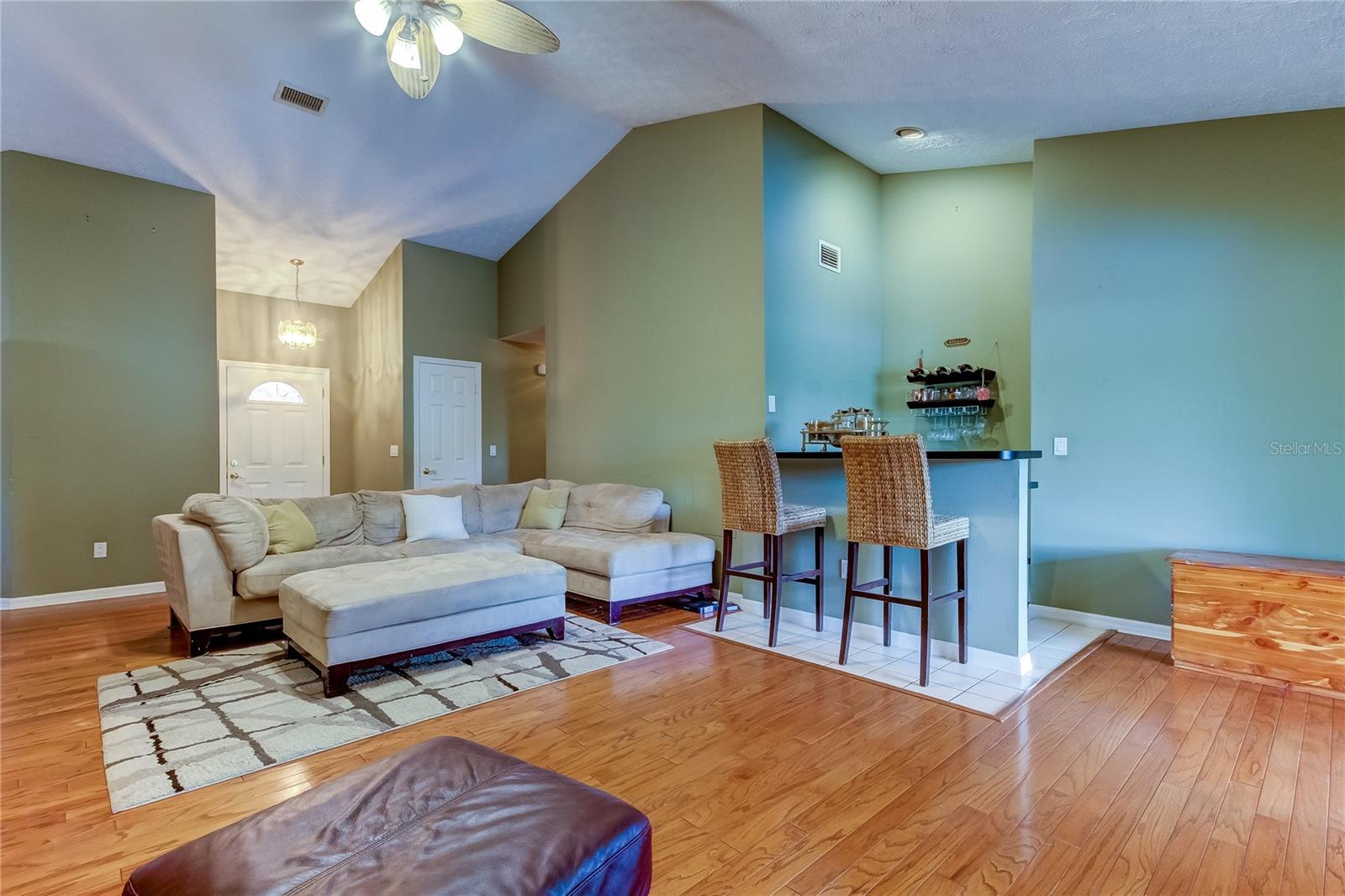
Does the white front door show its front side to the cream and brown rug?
yes

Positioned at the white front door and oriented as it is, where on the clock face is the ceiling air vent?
The ceiling air vent is roughly at 12 o'clock from the white front door.

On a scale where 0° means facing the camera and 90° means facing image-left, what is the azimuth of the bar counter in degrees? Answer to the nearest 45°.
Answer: approximately 45°

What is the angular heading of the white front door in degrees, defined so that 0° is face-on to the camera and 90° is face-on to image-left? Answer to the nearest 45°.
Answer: approximately 0°

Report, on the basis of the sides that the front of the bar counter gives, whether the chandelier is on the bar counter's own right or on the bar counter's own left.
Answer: on the bar counter's own right

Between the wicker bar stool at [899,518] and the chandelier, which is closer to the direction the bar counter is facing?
the wicker bar stool

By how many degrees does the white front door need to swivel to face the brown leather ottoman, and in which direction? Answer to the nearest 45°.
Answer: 0° — it already faces it
